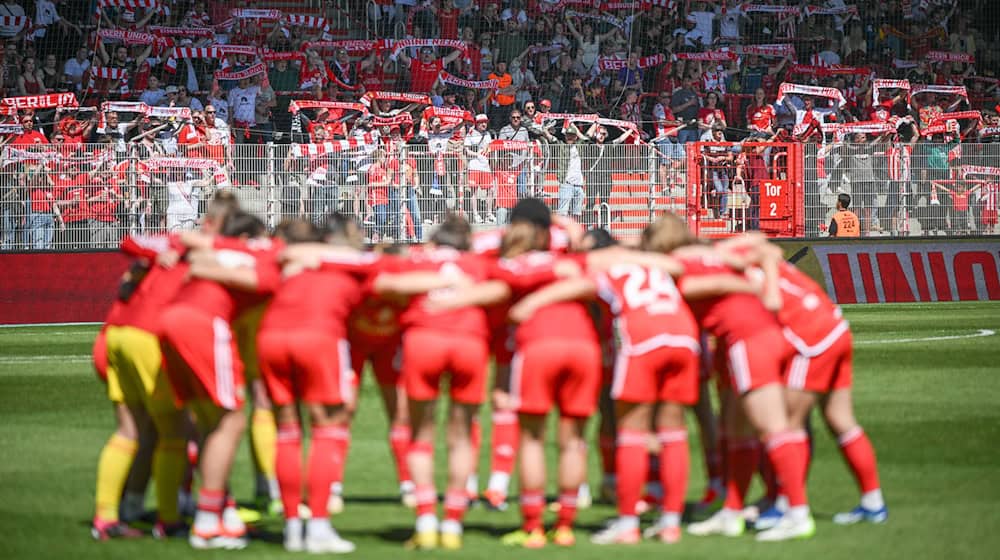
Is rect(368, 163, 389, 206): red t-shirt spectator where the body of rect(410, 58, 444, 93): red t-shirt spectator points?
yes

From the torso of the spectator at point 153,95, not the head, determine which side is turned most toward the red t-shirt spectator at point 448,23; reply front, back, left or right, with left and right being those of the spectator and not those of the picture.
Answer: left

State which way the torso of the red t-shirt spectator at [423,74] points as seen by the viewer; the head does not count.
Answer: toward the camera

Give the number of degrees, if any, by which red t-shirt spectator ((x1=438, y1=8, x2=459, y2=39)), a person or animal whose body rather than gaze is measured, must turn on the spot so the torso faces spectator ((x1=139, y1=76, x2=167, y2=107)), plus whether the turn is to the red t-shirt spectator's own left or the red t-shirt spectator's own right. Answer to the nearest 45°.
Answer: approximately 45° to the red t-shirt spectator's own right

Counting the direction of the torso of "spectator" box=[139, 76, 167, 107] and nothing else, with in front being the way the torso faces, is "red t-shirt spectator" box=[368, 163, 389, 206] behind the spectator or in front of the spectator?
in front

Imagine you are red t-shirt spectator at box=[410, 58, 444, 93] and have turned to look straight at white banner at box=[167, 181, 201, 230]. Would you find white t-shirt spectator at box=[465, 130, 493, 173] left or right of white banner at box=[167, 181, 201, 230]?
left

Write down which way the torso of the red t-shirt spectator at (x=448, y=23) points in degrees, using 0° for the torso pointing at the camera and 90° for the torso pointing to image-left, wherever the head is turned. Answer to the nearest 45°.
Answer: approximately 0°

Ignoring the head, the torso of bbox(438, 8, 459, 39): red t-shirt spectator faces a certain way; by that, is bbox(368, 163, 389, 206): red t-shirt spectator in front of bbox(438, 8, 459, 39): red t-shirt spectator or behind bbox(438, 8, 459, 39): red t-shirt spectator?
in front

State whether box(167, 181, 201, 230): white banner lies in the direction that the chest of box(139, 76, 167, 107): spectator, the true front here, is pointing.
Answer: yes

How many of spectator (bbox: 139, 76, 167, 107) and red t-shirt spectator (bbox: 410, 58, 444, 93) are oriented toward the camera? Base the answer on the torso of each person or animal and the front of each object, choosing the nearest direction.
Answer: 2

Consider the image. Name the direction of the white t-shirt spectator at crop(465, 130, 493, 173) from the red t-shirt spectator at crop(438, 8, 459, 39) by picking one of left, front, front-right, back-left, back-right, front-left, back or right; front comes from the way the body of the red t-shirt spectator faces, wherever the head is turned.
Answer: front

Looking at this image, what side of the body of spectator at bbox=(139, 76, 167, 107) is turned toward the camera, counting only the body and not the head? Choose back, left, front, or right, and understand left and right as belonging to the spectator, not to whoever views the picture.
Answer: front

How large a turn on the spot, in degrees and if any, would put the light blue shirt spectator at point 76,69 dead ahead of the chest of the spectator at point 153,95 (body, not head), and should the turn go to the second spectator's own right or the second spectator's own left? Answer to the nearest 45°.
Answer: approximately 135° to the second spectator's own right

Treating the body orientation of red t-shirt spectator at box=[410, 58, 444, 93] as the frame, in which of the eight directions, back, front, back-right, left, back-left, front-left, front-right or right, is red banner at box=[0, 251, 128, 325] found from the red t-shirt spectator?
front-right

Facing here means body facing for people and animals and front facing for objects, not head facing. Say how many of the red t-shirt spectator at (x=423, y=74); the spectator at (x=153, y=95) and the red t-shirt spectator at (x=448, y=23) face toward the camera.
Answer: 3

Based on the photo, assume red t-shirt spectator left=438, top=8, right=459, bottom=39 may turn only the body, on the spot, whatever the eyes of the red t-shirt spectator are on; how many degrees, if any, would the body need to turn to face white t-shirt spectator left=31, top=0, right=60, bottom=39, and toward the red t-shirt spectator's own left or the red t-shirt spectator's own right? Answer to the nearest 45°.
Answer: approximately 90° to the red t-shirt spectator's own right
